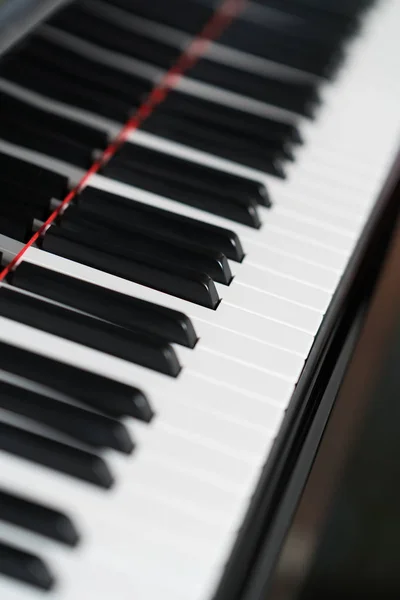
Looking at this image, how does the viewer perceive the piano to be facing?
facing the viewer and to the right of the viewer
